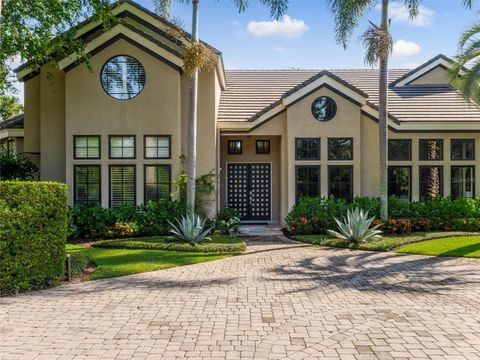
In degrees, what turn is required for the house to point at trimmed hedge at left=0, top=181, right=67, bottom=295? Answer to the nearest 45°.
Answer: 0° — it already faces it

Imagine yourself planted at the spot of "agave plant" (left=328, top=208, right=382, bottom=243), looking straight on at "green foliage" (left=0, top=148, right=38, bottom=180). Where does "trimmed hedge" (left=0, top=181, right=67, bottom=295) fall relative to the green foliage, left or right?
left

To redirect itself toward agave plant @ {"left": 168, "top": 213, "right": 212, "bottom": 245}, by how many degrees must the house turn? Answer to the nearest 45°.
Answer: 0° — it already faces it

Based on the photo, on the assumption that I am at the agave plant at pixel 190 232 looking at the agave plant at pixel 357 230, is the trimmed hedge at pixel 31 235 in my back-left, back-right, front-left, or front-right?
back-right

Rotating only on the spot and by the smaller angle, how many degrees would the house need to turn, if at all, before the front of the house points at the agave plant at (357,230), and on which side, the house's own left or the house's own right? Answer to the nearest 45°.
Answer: approximately 45° to the house's own left

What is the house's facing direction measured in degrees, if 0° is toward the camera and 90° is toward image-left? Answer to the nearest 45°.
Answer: approximately 0°

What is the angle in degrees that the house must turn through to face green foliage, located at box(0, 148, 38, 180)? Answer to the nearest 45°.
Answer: approximately 90° to its right

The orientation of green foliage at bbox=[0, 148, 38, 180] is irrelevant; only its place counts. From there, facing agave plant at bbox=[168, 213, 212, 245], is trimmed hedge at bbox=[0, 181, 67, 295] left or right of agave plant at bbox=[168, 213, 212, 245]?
right

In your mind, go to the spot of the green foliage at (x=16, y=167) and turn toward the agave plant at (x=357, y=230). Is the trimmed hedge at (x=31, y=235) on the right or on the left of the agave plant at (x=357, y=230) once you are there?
right

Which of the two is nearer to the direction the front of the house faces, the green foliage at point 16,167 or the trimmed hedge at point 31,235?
the trimmed hedge
